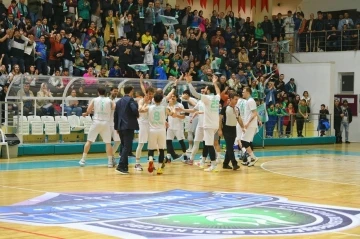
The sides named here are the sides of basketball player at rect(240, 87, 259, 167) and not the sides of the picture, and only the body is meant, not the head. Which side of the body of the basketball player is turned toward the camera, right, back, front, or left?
left

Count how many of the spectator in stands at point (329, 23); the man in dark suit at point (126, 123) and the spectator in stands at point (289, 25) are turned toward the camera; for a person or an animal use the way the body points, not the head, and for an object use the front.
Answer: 2

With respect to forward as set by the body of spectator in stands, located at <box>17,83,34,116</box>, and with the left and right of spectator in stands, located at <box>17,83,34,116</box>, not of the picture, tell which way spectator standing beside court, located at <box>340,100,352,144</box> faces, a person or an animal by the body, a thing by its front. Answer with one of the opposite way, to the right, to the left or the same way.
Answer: the same way

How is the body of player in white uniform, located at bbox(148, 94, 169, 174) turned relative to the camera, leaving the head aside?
away from the camera

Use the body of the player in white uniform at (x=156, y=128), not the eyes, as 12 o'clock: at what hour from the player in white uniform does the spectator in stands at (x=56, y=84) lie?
The spectator in stands is roughly at 11 o'clock from the player in white uniform.

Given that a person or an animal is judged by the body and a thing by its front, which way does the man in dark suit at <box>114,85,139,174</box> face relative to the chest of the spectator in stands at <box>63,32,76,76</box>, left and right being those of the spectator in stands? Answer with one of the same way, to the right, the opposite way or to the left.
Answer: to the left
